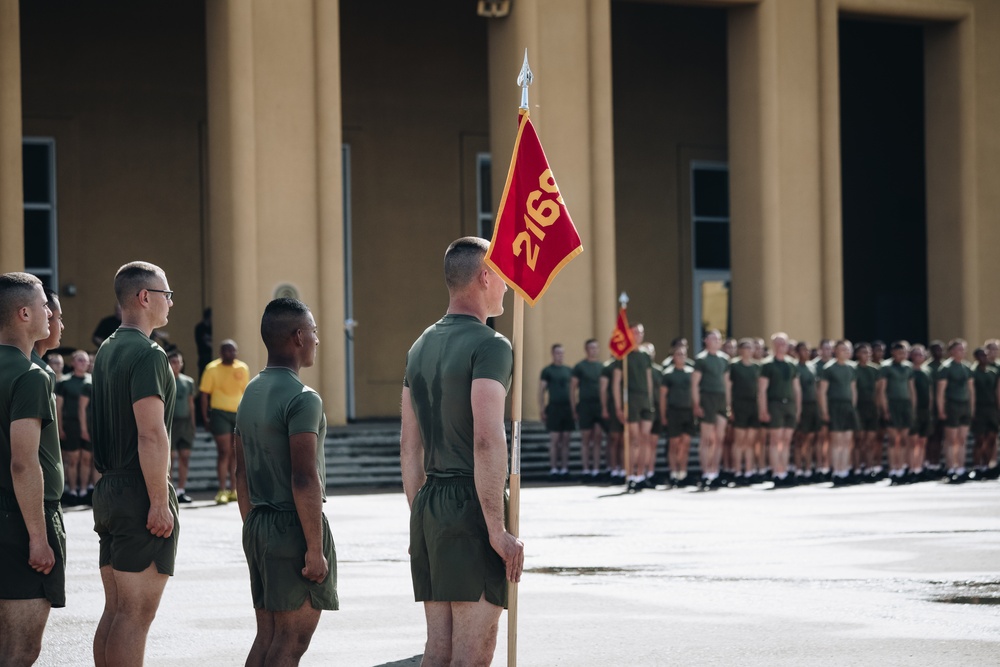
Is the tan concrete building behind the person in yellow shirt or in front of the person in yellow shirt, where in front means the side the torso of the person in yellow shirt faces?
behind

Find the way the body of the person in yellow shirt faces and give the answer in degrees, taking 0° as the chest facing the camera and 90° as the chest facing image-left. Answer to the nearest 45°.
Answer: approximately 0°
